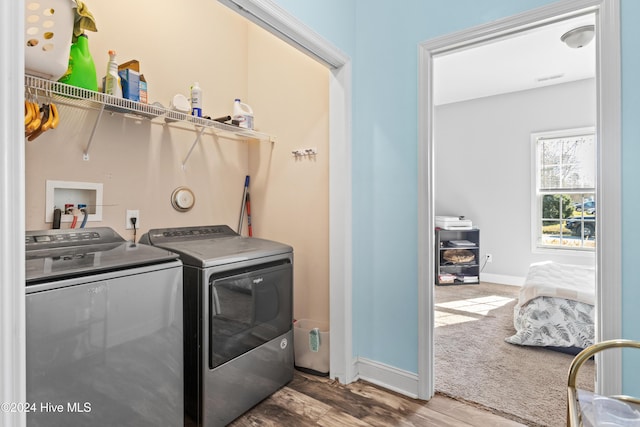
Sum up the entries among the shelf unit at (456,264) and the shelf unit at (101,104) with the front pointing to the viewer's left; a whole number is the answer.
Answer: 0

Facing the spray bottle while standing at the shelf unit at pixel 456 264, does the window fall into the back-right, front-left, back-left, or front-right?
back-left

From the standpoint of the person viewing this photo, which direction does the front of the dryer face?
facing the viewer and to the right of the viewer

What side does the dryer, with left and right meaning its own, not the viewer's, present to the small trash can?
left

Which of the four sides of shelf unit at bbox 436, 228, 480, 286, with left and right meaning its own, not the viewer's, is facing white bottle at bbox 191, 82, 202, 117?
front

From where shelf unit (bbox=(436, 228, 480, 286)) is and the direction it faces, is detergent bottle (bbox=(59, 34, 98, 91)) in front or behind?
in front

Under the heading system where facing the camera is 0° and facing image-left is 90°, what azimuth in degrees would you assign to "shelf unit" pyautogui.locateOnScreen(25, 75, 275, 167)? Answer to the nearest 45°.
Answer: approximately 315°

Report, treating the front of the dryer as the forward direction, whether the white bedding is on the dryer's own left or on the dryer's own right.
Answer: on the dryer's own left
